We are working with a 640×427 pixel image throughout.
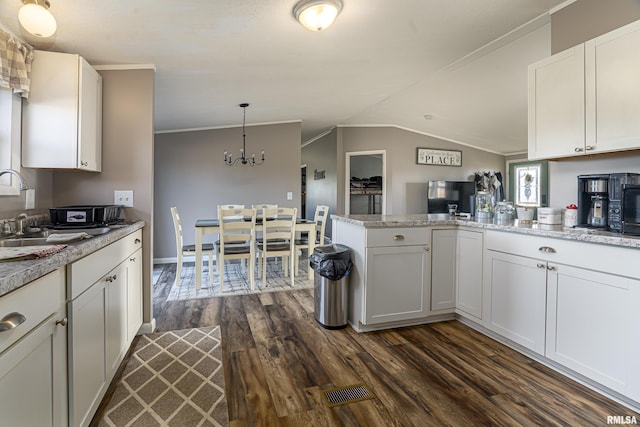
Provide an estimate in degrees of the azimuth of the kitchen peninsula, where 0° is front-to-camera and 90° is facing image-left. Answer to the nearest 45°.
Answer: approximately 45°

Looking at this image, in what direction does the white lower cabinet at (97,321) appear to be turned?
to the viewer's right

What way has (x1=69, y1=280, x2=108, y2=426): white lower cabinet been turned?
to the viewer's right

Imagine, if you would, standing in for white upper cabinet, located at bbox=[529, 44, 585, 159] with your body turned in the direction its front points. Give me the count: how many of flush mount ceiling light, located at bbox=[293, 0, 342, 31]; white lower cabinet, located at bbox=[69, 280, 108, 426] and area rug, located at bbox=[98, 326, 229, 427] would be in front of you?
3

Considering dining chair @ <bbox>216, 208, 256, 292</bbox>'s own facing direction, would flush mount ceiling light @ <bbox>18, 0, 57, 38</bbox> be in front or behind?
behind

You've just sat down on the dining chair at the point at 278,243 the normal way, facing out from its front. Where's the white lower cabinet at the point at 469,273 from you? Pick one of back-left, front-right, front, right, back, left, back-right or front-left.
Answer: back-right

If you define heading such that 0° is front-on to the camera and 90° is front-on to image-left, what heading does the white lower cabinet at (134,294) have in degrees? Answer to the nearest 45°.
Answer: approximately 270°
